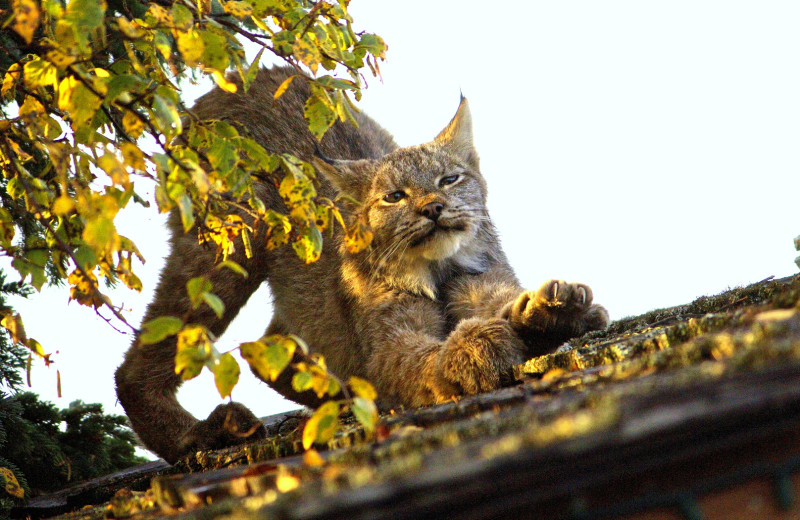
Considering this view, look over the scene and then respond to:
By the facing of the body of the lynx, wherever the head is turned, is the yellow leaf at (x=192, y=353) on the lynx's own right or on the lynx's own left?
on the lynx's own right

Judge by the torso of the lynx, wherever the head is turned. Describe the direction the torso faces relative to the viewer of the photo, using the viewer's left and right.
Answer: facing the viewer and to the right of the viewer

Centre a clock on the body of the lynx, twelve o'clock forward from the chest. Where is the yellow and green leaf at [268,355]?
The yellow and green leaf is roughly at 2 o'clock from the lynx.

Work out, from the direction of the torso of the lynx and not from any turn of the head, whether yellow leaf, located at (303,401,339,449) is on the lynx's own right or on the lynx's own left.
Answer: on the lynx's own right

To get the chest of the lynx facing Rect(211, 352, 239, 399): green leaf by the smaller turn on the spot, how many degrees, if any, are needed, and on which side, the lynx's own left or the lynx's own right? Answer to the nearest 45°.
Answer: approximately 45° to the lynx's own right

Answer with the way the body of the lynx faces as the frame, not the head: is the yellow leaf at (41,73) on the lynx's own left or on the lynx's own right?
on the lynx's own right

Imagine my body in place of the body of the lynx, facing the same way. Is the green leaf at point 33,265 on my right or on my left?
on my right
